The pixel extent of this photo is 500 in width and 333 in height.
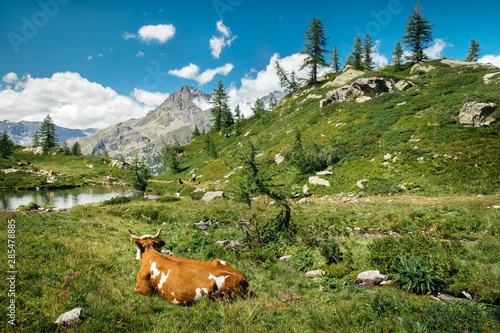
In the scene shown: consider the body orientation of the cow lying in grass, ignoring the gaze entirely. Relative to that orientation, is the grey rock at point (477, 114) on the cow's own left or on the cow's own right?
on the cow's own right

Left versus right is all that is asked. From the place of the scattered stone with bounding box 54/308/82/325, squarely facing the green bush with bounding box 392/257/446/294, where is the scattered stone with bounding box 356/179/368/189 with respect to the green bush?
left

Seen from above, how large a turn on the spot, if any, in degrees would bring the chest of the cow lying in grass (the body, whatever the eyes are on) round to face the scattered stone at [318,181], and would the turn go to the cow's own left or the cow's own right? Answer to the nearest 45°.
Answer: approximately 90° to the cow's own right

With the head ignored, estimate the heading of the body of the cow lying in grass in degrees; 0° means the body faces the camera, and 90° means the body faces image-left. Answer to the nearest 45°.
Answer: approximately 135°

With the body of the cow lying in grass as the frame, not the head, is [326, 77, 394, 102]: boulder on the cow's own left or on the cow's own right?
on the cow's own right

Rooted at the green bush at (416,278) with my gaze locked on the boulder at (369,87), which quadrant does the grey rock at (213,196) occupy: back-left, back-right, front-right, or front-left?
front-left

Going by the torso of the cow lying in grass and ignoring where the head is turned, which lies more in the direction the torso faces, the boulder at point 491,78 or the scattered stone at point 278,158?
the scattered stone

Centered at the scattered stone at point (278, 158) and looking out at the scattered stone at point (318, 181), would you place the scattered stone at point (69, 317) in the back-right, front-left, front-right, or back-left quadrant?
front-right

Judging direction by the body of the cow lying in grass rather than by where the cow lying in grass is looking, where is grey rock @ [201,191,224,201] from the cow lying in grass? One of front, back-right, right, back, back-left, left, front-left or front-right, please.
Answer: front-right

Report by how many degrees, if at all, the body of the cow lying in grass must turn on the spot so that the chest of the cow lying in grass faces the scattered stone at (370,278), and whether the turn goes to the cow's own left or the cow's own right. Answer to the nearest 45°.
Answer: approximately 135° to the cow's own right
